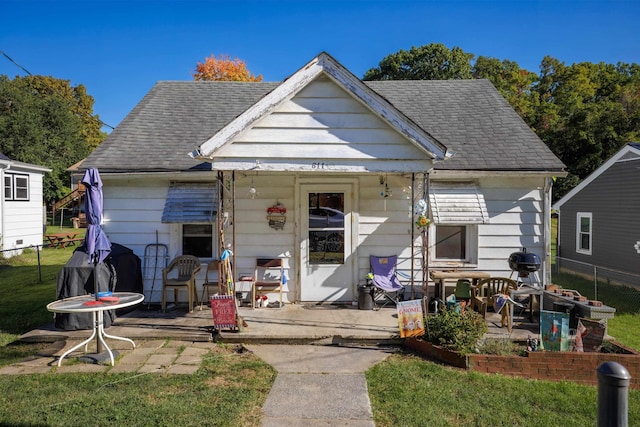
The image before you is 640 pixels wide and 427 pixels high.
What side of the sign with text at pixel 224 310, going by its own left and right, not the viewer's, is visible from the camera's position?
front

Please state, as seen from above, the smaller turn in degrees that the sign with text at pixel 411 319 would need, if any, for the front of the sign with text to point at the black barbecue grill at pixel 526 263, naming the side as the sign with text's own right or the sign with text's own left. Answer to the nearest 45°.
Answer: approximately 135° to the sign with text's own left

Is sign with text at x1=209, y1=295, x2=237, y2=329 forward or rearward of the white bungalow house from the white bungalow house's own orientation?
forward

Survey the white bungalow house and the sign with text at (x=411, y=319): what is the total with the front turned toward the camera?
2

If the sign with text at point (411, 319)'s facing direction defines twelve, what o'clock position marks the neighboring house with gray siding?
The neighboring house with gray siding is roughly at 7 o'clock from the sign with text.

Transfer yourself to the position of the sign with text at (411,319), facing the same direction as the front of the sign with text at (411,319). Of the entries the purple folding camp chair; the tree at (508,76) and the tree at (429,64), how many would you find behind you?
3

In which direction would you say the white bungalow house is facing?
toward the camera

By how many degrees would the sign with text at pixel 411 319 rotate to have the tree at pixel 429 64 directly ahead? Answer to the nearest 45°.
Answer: approximately 180°

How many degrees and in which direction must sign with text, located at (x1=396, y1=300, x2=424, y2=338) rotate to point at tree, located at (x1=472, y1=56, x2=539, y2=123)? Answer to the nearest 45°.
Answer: approximately 180°

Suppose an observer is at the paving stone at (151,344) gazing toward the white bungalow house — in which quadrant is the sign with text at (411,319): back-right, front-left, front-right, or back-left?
front-right
